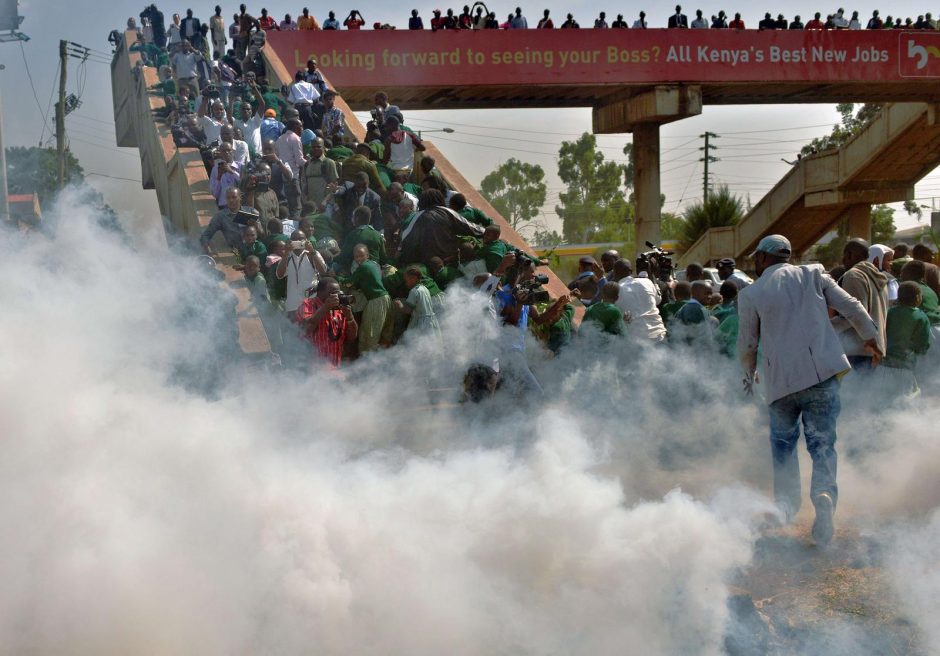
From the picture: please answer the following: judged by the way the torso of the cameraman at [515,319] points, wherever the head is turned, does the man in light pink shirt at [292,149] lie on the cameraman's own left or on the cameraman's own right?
on the cameraman's own left

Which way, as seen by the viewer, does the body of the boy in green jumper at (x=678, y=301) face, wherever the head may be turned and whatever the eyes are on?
away from the camera

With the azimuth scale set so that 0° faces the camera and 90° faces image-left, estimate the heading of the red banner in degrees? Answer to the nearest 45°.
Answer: approximately 0°

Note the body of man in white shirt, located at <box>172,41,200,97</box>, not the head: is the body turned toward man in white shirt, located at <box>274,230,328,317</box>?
yes

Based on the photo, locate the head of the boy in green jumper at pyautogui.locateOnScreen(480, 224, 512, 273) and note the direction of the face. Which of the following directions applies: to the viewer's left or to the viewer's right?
to the viewer's left
